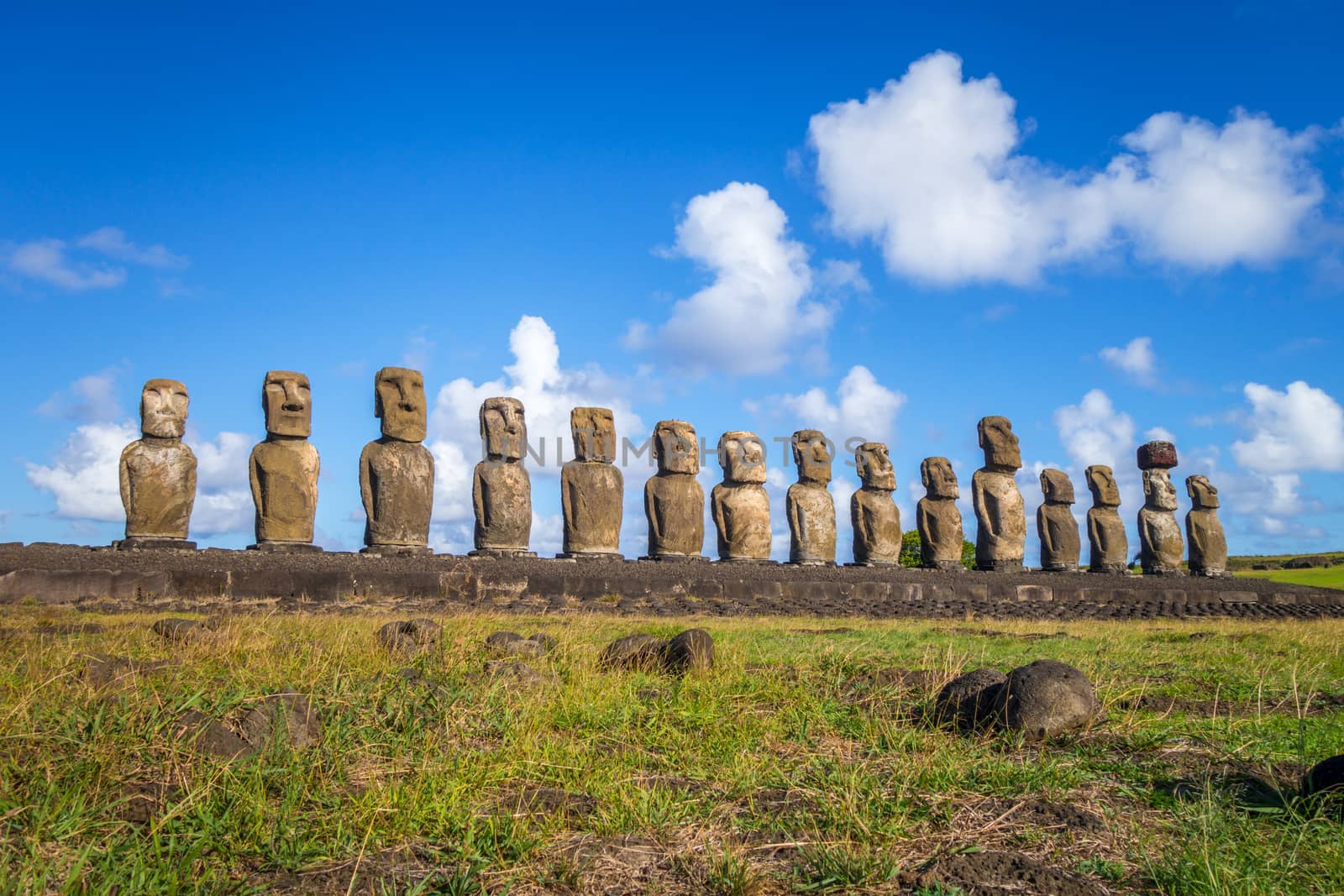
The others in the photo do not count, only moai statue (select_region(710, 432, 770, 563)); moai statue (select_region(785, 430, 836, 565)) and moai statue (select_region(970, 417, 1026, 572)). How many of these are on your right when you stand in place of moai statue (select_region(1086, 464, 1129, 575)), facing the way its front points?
3

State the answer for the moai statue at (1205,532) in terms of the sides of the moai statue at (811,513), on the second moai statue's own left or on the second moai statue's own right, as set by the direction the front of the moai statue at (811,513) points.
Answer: on the second moai statue's own left

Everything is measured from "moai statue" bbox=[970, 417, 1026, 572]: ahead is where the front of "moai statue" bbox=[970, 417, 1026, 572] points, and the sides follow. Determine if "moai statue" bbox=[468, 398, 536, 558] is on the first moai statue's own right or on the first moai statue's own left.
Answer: on the first moai statue's own right

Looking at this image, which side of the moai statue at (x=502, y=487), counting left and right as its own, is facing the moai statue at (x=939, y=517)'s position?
left

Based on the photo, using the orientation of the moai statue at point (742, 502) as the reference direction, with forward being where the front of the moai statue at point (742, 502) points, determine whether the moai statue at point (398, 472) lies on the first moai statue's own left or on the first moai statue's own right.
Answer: on the first moai statue's own right

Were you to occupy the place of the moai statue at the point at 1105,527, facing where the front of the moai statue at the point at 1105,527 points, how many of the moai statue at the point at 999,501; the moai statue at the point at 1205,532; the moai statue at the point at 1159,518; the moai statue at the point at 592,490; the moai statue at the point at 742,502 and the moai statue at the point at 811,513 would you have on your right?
4

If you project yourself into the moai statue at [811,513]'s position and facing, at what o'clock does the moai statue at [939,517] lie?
the moai statue at [939,517] is roughly at 9 o'clock from the moai statue at [811,513].

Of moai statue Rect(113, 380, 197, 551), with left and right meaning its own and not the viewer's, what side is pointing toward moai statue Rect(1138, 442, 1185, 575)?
left

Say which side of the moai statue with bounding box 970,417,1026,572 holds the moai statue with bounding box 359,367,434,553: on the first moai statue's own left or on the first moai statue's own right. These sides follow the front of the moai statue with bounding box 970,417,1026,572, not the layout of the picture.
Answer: on the first moai statue's own right

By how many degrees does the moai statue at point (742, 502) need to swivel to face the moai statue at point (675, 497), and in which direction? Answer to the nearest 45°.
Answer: approximately 90° to its right

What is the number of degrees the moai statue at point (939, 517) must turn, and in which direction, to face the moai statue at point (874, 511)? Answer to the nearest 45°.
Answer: approximately 90° to its right

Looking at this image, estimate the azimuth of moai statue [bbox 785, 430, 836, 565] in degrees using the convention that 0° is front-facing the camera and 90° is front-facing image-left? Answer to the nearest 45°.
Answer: approximately 315°
